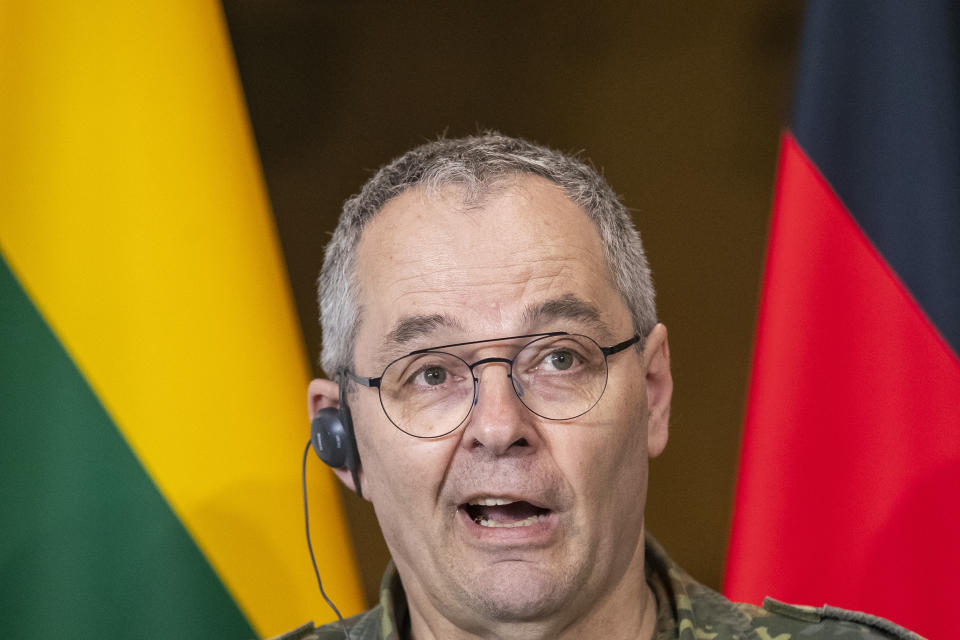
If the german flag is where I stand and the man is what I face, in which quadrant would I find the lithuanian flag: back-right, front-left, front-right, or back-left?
front-right

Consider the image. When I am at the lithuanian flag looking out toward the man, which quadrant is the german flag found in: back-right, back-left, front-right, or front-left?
front-left

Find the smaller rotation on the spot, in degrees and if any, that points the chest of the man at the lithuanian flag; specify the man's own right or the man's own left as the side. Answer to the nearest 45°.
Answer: approximately 135° to the man's own right

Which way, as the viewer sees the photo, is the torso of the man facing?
toward the camera

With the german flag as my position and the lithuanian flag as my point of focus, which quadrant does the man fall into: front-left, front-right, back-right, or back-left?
front-left

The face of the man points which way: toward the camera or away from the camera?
toward the camera

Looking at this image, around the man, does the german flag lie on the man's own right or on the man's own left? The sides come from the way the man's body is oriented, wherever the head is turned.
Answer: on the man's own left
